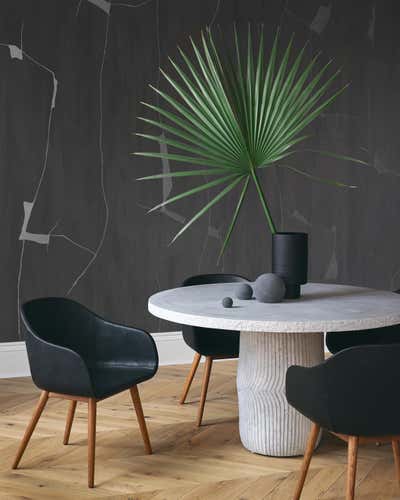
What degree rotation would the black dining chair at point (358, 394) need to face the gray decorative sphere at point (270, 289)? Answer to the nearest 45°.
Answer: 0° — it already faces it

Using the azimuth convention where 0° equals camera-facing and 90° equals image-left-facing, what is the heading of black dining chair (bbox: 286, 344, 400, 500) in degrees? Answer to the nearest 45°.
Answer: approximately 135°

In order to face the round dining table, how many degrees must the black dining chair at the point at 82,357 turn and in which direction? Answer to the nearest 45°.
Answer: approximately 45° to its left

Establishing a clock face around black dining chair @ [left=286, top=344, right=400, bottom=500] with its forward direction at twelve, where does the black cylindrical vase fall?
The black cylindrical vase is roughly at 1 o'clock from the black dining chair.

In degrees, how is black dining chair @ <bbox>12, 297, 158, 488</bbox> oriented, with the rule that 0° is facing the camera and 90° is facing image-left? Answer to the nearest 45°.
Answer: approximately 315°

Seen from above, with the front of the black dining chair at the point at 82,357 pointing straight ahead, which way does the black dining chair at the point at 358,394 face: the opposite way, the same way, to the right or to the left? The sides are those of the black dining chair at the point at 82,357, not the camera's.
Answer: the opposite way

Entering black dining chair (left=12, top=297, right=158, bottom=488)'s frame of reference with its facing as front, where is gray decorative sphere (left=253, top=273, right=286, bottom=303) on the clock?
The gray decorative sphere is roughly at 11 o'clock from the black dining chair.

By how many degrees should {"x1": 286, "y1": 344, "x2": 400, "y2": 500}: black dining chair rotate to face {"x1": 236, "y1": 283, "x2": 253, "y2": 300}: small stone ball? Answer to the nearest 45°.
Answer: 0° — it already faces it

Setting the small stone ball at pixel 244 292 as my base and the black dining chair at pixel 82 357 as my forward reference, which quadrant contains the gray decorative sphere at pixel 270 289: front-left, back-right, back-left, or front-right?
back-left
